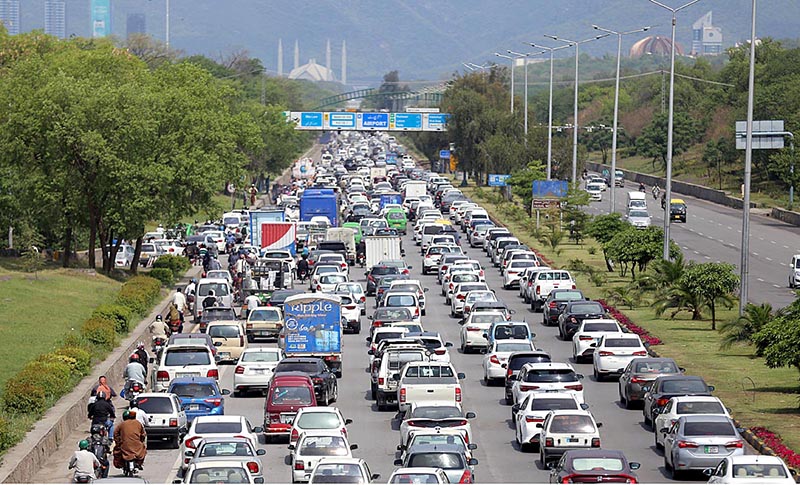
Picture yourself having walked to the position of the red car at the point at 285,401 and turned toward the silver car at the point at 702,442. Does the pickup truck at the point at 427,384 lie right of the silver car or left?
left

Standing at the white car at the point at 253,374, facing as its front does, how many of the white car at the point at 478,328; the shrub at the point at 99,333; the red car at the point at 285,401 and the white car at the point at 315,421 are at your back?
2

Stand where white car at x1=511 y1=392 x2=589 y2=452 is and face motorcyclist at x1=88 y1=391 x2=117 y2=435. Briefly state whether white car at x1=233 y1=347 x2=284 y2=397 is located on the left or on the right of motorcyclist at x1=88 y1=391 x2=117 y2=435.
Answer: right

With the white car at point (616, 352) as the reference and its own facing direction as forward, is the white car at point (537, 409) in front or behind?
behind

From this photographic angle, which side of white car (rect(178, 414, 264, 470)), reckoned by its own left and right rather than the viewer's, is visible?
back

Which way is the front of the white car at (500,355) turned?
away from the camera

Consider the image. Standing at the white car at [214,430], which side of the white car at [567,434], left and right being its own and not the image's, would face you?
left

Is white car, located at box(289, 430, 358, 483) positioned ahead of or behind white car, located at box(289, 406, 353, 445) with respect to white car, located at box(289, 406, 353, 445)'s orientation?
behind

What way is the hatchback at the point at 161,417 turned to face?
away from the camera

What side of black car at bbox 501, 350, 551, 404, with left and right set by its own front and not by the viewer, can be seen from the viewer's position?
back

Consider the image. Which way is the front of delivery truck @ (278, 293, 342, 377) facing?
away from the camera

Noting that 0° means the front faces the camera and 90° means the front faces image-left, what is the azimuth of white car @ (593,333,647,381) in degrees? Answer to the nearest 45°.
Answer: approximately 180°

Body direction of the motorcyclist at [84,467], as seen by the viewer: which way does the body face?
away from the camera
